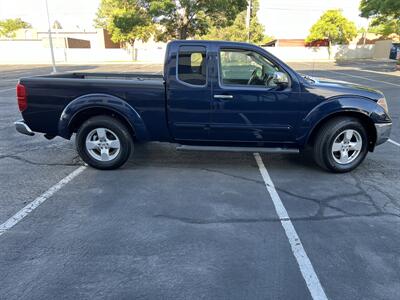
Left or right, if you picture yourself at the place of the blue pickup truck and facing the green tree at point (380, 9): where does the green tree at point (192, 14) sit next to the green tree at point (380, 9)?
left

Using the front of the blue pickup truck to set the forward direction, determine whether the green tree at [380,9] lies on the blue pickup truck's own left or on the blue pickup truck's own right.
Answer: on the blue pickup truck's own left

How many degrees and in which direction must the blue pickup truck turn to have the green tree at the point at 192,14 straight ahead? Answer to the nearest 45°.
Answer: approximately 90° to its left

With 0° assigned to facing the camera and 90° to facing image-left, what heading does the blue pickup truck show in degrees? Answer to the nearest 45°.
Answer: approximately 270°
